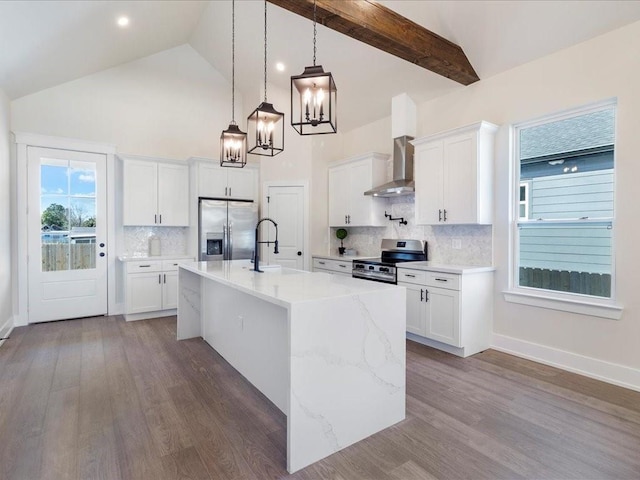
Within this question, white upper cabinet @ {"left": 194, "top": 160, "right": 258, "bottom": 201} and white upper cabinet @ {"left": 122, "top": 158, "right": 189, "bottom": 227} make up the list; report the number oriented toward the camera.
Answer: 2

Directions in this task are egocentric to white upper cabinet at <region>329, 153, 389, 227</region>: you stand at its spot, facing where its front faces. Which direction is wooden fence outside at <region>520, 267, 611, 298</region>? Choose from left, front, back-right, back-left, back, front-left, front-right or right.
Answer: left

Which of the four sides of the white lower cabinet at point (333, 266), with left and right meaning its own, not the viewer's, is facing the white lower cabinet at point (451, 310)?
left

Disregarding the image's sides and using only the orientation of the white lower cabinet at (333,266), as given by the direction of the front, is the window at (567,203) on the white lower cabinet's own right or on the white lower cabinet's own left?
on the white lower cabinet's own left

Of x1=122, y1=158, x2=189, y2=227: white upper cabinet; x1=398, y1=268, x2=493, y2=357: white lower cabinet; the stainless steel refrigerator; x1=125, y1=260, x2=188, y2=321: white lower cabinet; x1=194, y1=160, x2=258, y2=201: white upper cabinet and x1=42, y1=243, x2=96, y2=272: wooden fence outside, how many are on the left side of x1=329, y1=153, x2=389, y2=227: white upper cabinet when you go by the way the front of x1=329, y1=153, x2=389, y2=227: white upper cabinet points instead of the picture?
1

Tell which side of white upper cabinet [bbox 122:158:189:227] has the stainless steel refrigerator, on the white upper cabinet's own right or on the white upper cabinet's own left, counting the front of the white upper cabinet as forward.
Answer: on the white upper cabinet's own left

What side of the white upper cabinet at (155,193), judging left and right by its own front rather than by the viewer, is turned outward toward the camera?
front

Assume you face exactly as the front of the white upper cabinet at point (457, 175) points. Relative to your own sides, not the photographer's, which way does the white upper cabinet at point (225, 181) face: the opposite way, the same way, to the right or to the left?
to the left

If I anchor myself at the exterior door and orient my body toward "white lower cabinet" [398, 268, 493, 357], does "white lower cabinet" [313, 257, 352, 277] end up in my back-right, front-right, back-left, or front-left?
front-left

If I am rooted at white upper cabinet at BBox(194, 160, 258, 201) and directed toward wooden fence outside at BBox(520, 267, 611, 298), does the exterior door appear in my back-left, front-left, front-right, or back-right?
back-right

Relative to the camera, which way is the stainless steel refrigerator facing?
toward the camera

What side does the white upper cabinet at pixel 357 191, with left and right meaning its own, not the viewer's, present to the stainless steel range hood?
left

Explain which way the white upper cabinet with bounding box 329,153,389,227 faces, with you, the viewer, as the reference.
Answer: facing the viewer and to the left of the viewer

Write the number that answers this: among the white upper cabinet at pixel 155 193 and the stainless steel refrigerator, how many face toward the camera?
2

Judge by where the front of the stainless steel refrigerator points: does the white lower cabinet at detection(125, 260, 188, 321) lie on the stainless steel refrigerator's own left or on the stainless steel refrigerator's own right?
on the stainless steel refrigerator's own right

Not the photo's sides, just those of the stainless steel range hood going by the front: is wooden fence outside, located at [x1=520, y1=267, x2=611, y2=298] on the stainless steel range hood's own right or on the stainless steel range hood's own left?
on the stainless steel range hood's own left

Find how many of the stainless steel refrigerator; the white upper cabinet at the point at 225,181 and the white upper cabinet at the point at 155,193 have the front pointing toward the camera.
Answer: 3

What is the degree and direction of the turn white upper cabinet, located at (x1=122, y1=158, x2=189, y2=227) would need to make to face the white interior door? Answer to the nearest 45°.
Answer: approximately 90° to its left

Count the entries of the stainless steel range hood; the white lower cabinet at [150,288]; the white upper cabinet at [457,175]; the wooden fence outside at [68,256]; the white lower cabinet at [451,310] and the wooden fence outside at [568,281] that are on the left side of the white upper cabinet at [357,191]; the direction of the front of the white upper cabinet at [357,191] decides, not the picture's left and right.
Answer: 4

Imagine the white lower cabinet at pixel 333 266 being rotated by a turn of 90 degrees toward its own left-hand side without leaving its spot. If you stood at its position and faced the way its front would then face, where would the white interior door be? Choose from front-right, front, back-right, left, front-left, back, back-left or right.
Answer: back
